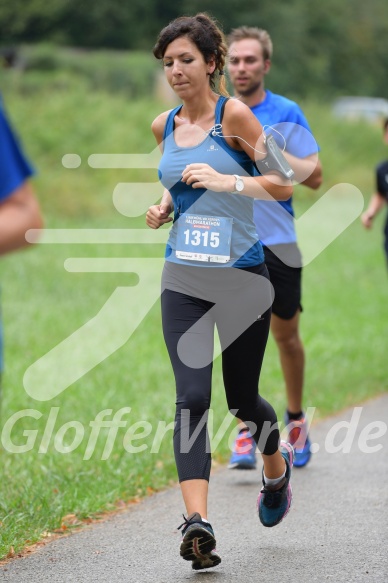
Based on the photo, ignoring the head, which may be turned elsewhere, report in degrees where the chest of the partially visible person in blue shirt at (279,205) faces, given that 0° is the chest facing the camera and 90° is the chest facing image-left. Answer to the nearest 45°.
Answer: approximately 45°

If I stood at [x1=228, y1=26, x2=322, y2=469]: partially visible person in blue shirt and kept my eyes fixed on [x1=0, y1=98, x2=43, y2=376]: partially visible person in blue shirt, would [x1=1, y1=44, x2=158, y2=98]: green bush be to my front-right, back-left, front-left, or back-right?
back-right

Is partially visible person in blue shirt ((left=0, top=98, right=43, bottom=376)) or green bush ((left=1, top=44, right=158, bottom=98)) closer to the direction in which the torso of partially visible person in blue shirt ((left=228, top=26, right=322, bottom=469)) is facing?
the partially visible person in blue shirt

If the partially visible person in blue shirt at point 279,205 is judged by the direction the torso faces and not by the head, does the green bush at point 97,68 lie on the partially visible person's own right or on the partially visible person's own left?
on the partially visible person's own right
